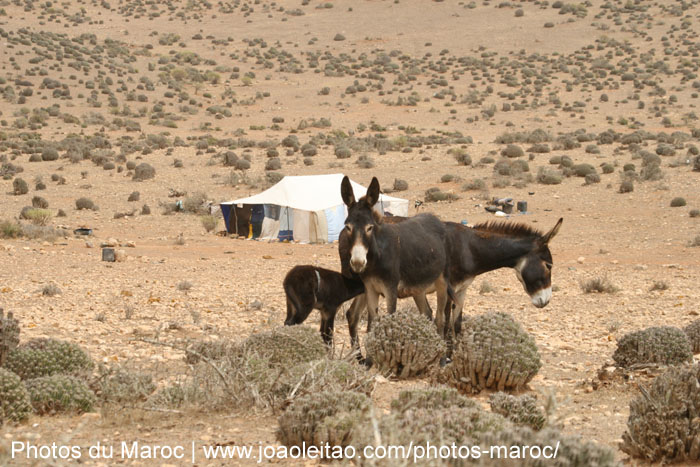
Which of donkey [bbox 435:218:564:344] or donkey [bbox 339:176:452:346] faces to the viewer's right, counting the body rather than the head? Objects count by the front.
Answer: donkey [bbox 435:218:564:344]

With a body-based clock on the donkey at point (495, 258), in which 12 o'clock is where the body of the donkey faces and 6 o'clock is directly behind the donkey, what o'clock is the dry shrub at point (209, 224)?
The dry shrub is roughly at 8 o'clock from the donkey.

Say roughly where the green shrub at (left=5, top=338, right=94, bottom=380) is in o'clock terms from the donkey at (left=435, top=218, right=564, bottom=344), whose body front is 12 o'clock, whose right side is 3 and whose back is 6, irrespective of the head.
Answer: The green shrub is roughly at 5 o'clock from the donkey.

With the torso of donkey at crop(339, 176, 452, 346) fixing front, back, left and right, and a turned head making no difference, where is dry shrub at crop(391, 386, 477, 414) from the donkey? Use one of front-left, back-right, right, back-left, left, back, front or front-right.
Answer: front-left

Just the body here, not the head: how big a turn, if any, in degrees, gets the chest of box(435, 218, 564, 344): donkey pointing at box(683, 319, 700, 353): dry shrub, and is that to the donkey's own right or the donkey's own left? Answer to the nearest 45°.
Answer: approximately 45° to the donkey's own left

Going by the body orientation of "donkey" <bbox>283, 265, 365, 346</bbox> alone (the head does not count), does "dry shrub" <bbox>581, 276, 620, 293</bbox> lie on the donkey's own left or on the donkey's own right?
on the donkey's own left

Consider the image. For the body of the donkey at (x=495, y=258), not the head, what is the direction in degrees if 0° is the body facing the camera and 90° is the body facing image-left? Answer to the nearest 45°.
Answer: approximately 270°

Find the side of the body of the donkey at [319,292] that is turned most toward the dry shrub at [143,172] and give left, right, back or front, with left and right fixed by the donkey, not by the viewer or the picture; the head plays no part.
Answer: left

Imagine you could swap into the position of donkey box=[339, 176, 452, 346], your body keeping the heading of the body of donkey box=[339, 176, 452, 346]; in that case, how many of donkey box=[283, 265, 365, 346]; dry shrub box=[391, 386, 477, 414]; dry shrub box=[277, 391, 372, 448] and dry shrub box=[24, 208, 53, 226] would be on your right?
2

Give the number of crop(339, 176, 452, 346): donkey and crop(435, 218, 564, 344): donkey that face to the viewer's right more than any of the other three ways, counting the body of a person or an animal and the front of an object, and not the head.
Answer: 1

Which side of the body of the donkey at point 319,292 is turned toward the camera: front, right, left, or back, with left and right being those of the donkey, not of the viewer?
right

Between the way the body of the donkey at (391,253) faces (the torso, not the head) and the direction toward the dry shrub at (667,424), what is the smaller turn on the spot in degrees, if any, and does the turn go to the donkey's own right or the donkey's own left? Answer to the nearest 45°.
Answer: approximately 90° to the donkey's own left
